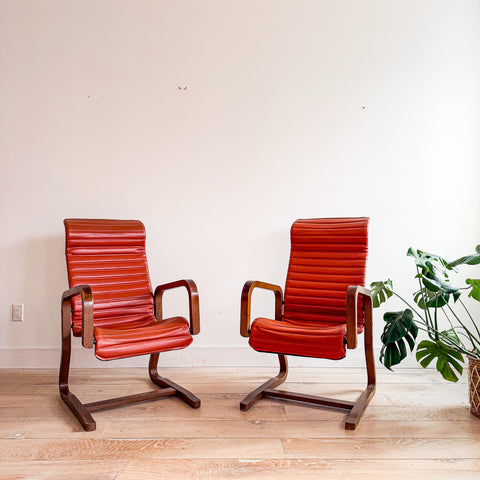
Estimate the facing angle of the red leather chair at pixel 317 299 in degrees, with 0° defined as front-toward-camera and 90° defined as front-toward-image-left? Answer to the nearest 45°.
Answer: approximately 45°

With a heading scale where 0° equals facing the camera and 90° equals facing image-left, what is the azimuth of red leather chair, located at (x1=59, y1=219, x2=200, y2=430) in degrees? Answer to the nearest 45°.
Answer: approximately 315°

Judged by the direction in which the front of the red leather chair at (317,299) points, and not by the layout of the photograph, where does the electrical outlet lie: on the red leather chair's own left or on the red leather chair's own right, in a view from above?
on the red leather chair's own right

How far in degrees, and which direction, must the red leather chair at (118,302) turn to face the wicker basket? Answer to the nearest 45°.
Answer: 0° — it already faces it

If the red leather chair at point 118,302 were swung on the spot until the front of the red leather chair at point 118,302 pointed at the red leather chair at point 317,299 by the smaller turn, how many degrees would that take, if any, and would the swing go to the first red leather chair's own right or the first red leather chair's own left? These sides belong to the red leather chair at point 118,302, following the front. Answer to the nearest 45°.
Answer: approximately 45° to the first red leather chair's own left

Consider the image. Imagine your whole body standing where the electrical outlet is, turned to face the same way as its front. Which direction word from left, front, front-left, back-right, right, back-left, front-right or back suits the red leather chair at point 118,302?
front-left

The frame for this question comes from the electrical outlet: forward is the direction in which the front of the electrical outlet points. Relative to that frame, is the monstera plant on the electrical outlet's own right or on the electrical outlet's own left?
on the electrical outlet's own left

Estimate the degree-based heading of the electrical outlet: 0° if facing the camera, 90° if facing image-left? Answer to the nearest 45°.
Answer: approximately 0°

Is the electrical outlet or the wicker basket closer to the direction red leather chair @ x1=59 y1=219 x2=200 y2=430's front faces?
the wicker basket

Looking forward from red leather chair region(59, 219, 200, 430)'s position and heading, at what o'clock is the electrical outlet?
The electrical outlet is roughly at 6 o'clock from the red leather chair.
